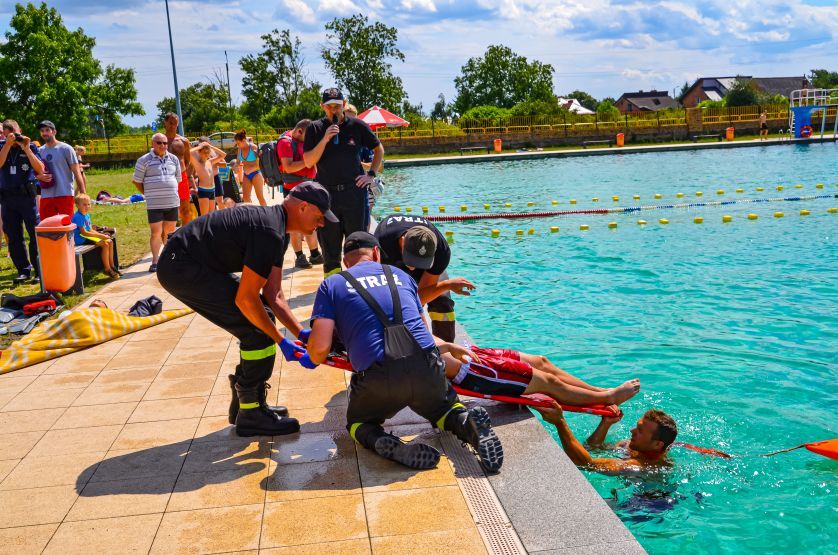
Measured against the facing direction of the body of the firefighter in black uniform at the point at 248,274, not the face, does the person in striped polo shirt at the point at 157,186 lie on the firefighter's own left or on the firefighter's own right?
on the firefighter's own left

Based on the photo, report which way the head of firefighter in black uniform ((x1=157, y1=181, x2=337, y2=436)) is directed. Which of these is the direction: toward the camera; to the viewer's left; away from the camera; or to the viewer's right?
to the viewer's right

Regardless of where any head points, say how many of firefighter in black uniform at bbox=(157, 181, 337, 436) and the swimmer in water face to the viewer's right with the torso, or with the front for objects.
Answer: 1

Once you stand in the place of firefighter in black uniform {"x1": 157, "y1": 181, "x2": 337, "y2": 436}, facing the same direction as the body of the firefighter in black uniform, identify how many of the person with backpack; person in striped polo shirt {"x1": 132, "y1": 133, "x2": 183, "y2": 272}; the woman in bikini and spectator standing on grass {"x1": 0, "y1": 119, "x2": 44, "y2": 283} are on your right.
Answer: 0

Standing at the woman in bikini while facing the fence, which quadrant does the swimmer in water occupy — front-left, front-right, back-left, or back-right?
back-right

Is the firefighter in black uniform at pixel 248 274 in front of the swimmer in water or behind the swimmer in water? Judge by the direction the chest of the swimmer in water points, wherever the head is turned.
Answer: in front

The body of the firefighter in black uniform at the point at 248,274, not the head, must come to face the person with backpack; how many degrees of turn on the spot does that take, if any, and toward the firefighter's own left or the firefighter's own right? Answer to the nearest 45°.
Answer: approximately 90° to the firefighter's own left

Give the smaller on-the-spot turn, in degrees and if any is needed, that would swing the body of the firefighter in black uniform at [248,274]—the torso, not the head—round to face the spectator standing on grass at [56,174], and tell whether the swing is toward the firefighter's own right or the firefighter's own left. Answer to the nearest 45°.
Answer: approximately 90° to the firefighter's own left

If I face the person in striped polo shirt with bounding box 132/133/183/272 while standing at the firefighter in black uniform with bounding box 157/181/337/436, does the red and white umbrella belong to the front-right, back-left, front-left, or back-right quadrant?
front-right

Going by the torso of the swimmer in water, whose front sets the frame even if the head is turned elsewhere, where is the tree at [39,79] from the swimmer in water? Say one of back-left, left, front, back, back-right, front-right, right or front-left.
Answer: front-right

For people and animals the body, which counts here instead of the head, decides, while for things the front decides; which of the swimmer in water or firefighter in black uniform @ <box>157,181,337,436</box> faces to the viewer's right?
the firefighter in black uniform

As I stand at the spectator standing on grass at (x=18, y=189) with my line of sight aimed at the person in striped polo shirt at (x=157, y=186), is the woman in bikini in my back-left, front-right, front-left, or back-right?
front-left

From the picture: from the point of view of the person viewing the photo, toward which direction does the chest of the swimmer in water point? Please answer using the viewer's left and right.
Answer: facing to the left of the viewer

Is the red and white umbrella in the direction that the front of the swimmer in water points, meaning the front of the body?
no

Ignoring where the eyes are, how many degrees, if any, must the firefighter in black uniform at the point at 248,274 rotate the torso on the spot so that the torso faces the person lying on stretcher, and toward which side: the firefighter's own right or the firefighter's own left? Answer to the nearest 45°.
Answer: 0° — they already face them

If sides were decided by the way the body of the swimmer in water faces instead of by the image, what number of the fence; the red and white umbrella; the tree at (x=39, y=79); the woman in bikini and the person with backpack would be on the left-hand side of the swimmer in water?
0

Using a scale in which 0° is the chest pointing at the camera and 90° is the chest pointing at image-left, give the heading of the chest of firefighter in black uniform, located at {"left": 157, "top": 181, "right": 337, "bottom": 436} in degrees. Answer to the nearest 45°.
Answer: approximately 270°

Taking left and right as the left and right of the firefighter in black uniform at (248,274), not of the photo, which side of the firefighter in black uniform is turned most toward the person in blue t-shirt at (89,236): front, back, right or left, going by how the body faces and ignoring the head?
left

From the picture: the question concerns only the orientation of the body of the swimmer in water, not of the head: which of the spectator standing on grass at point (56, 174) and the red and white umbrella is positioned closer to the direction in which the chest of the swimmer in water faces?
the spectator standing on grass
